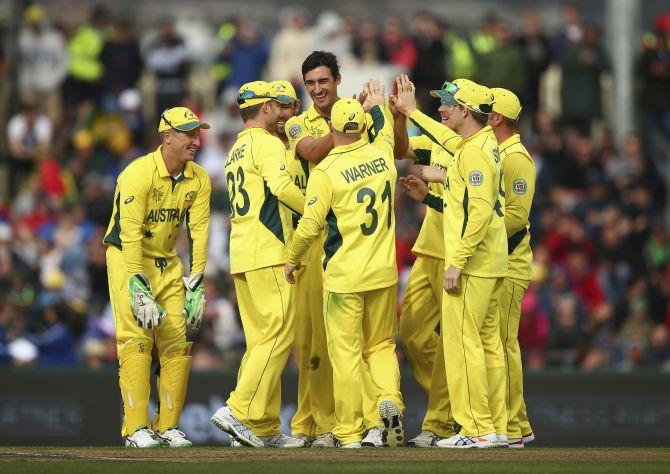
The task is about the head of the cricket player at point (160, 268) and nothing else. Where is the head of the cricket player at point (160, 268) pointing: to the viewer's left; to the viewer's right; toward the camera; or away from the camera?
to the viewer's right

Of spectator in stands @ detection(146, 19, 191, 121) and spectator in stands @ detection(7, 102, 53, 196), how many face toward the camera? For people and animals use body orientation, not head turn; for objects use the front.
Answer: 2

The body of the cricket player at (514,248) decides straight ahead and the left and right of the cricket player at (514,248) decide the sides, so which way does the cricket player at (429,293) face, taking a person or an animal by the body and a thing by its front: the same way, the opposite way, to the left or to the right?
the same way

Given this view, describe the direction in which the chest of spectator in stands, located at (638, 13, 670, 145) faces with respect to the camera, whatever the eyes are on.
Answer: toward the camera

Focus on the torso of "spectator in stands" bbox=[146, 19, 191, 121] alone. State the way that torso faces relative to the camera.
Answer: toward the camera

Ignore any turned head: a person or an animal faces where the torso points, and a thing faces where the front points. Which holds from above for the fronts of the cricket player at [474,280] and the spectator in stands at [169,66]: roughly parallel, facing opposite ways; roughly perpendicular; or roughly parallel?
roughly perpendicular

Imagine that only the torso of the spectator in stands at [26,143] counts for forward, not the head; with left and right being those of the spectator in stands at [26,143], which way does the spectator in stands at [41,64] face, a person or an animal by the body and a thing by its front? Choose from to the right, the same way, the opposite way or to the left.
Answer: the same way

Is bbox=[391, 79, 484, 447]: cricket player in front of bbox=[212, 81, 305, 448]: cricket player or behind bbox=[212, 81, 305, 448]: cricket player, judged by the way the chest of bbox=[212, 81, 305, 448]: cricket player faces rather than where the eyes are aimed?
in front

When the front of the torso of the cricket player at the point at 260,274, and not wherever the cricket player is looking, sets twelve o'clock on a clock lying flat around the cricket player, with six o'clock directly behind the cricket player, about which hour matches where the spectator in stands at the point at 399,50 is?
The spectator in stands is roughly at 11 o'clock from the cricket player.

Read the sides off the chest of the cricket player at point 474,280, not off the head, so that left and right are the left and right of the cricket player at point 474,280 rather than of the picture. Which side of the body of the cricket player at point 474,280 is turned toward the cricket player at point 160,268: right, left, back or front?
front

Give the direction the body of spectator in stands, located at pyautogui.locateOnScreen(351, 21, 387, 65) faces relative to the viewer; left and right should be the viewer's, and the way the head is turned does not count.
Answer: facing the viewer

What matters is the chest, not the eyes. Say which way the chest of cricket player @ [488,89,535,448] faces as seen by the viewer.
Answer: to the viewer's left

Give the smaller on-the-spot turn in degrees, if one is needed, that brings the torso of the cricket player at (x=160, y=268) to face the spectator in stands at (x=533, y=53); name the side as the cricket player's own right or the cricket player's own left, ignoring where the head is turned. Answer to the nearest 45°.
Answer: approximately 90° to the cricket player's own left

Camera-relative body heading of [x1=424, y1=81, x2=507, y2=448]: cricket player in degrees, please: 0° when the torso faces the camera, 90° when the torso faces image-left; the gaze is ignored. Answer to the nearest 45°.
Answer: approximately 90°
